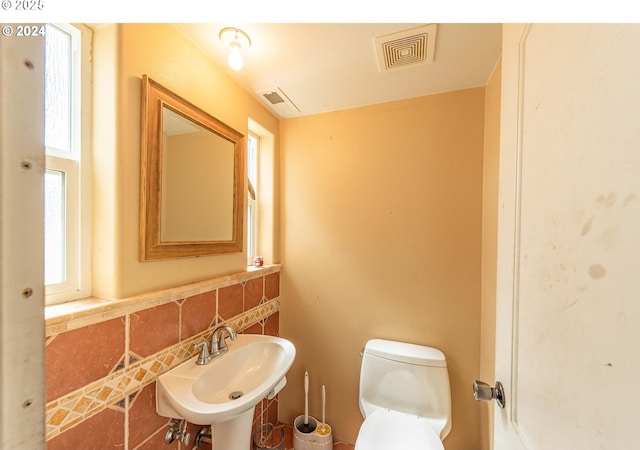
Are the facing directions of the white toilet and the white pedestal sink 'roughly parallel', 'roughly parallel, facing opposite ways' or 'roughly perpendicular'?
roughly perpendicular

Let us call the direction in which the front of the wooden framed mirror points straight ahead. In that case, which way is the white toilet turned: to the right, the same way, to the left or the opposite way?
to the right

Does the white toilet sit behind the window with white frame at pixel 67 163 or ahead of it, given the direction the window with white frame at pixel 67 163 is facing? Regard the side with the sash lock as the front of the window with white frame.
ahead

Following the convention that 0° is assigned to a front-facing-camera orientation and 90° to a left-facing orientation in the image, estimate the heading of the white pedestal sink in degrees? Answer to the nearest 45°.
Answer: approximately 315°

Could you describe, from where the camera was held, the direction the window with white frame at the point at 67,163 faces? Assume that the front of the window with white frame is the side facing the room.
facing the viewer and to the right of the viewer

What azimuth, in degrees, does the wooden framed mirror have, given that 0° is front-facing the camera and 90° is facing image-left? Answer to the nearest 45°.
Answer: approximately 315°
